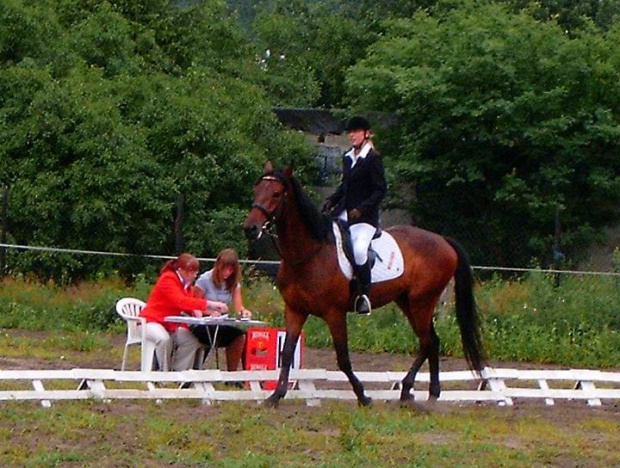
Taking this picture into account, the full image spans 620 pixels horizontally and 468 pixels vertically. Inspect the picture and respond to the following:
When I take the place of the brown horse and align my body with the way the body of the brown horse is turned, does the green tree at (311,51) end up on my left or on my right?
on my right

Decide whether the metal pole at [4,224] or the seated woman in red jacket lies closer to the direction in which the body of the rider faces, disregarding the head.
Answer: the seated woman in red jacket

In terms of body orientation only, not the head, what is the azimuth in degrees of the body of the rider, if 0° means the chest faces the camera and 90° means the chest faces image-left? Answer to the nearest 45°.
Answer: approximately 45°

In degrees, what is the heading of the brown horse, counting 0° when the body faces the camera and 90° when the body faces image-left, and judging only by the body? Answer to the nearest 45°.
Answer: approximately 45°

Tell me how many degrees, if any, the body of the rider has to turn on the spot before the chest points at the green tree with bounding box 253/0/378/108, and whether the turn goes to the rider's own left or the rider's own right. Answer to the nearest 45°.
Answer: approximately 135° to the rider's own right
